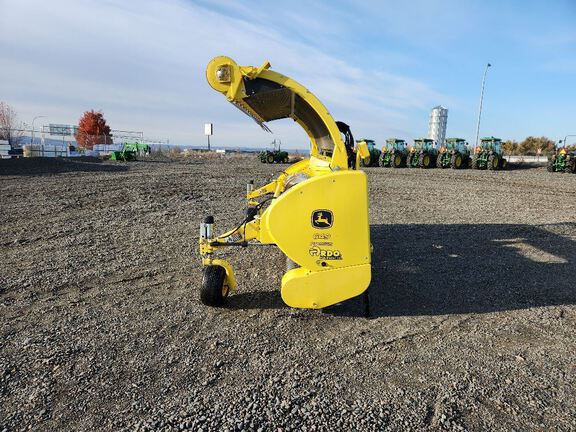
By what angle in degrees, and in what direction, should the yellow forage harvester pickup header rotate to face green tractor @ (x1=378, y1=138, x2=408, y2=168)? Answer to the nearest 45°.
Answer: approximately 90° to its right

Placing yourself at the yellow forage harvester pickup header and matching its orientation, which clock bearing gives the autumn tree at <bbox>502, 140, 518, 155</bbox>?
The autumn tree is roughly at 4 o'clock from the yellow forage harvester pickup header.

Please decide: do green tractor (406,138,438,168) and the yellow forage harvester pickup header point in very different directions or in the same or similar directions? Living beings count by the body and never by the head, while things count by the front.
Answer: very different directions

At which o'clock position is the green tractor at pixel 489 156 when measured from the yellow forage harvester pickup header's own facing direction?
The green tractor is roughly at 4 o'clock from the yellow forage harvester pickup header.

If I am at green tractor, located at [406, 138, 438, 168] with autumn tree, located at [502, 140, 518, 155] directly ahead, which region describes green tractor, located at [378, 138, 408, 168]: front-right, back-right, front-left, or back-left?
back-left

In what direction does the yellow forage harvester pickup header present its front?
to the viewer's left

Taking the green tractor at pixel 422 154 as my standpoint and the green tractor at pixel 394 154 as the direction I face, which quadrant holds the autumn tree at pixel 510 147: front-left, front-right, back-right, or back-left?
back-right

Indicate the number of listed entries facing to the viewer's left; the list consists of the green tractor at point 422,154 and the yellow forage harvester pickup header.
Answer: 1

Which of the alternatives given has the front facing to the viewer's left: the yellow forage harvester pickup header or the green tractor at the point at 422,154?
the yellow forage harvester pickup header
